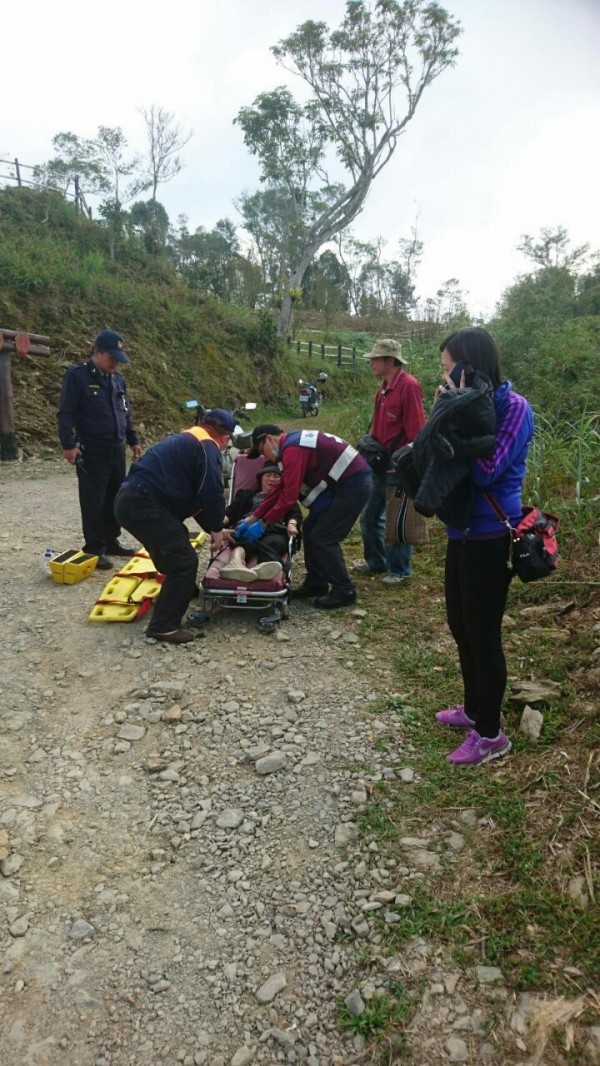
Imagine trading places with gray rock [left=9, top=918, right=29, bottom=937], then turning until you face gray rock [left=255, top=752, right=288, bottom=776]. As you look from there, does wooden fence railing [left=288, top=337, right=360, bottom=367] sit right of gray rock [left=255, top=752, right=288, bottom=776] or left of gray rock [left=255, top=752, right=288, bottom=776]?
left

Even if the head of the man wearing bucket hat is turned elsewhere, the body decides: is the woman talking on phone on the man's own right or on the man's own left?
on the man's own left

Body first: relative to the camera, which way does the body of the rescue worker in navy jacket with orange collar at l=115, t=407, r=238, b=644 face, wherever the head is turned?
to the viewer's right

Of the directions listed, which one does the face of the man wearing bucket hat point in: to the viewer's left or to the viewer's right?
to the viewer's left

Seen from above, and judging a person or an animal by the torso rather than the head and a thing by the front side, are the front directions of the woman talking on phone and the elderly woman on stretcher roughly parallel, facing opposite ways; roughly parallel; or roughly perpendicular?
roughly perpendicular

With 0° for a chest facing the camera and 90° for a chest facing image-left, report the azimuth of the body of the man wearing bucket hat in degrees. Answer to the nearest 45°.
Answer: approximately 45°

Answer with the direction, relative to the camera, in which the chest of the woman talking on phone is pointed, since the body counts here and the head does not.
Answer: to the viewer's left

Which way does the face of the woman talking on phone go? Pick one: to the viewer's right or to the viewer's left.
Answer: to the viewer's left

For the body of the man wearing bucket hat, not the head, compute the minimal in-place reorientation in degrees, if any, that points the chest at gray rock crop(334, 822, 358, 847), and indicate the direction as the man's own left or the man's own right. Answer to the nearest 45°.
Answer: approximately 45° to the man's own left

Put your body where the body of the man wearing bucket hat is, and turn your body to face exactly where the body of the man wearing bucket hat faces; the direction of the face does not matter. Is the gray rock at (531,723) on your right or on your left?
on your left

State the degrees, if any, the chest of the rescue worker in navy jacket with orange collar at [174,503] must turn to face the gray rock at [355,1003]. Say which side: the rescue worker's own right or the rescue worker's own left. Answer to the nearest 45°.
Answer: approximately 90° to the rescue worker's own right

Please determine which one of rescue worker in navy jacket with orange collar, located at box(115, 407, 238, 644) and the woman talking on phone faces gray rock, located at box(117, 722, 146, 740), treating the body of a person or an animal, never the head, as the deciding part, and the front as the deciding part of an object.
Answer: the woman talking on phone

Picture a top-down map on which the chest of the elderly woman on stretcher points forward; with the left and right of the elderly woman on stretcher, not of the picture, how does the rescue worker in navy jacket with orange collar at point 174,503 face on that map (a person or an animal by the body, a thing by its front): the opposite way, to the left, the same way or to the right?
to the left

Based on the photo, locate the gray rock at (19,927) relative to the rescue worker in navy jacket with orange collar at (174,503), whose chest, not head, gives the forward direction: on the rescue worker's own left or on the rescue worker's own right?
on the rescue worker's own right

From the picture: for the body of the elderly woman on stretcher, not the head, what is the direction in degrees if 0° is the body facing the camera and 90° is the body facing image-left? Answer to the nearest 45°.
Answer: approximately 0°

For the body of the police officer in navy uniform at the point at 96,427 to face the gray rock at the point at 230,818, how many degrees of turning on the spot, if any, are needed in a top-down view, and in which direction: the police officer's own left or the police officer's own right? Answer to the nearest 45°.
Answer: approximately 45° to the police officer's own right
